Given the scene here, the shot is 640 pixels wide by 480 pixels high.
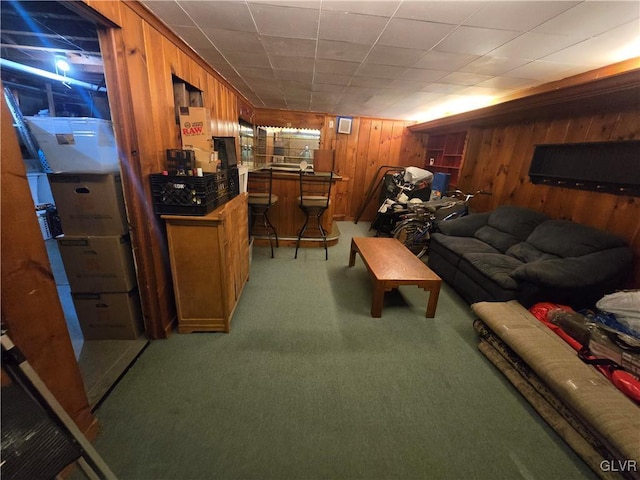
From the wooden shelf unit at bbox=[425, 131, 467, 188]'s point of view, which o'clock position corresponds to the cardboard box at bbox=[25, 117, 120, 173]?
The cardboard box is roughly at 11 o'clock from the wooden shelf unit.

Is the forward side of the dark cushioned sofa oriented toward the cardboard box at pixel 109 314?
yes

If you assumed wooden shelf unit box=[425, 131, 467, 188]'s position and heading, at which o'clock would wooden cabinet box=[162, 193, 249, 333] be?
wooden cabinet box=[162, 193, 249, 333] is roughly at 11 o'clock from wooden shelf unit box=[425, 131, 467, 188].

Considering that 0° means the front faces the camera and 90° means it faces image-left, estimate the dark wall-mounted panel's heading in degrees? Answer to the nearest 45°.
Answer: approximately 45°

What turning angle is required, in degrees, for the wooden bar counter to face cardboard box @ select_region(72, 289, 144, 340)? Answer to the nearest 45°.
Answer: approximately 45° to its right

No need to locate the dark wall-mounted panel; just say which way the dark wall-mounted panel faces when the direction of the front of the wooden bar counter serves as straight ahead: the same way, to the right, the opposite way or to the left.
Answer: to the right

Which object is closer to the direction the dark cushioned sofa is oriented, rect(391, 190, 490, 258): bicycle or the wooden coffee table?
the wooden coffee table

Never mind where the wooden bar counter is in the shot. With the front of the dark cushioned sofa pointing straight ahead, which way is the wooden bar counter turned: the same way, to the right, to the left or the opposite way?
to the left

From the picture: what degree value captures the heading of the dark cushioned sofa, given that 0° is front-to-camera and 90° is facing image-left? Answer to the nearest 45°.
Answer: approximately 45°
